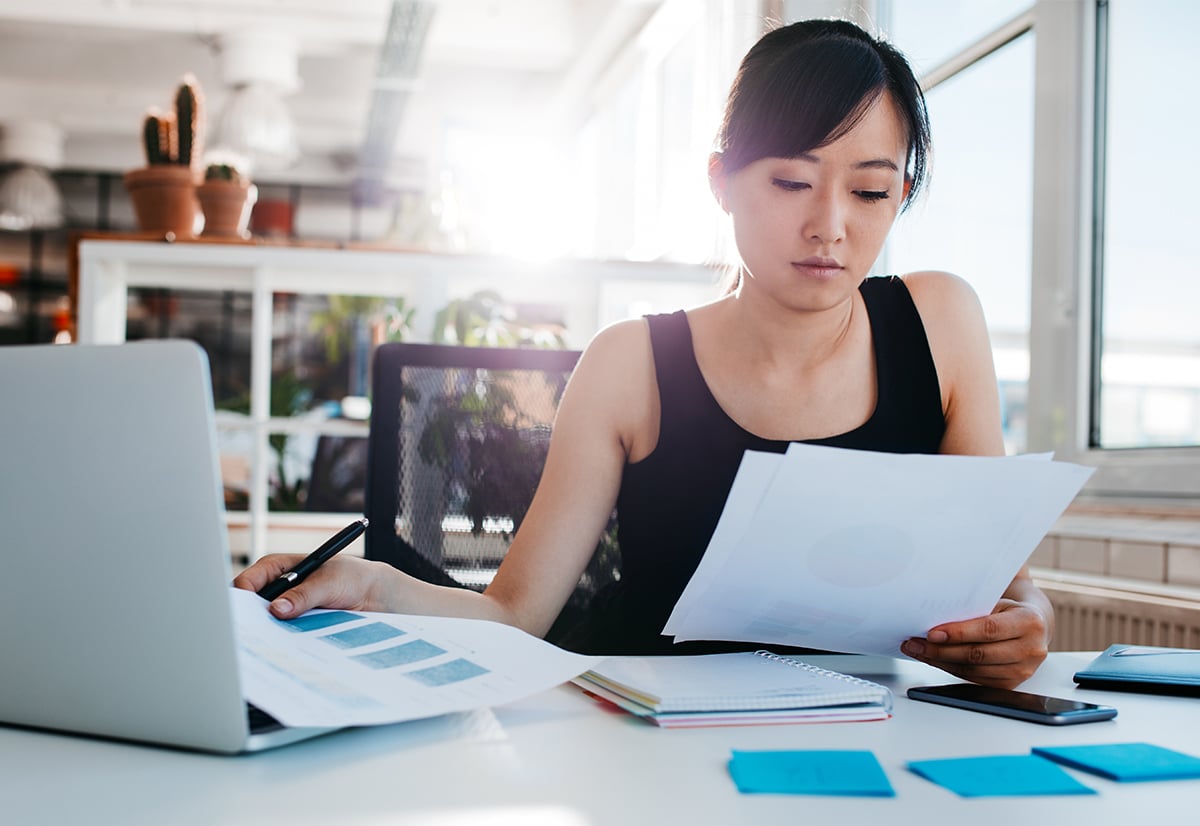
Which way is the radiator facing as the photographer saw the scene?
facing the viewer and to the left of the viewer

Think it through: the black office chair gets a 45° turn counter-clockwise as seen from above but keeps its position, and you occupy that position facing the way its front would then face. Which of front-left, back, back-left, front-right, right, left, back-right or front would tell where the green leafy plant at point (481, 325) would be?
left

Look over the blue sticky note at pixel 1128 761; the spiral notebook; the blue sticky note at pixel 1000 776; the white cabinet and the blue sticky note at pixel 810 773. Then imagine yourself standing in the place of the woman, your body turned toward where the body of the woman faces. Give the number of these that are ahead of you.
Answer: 4

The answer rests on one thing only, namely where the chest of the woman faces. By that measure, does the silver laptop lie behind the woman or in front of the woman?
in front

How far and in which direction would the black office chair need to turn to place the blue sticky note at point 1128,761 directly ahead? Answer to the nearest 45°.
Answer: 0° — it already faces it

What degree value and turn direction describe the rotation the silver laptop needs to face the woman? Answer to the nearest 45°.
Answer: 0° — it already faces them

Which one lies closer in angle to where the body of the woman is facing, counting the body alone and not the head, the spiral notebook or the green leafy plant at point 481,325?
the spiral notebook

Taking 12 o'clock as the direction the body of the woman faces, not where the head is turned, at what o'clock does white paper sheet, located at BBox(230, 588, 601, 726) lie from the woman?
The white paper sheet is roughly at 1 o'clock from the woman.

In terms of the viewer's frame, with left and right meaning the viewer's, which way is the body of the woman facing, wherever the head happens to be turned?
facing the viewer

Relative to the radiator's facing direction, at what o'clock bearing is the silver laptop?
The silver laptop is roughly at 11 o'clock from the radiator.

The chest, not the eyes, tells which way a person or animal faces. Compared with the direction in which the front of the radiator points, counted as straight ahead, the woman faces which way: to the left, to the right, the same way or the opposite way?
to the left

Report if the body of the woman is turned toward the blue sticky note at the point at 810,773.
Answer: yes

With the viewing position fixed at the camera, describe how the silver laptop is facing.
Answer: facing away from the viewer and to the right of the viewer

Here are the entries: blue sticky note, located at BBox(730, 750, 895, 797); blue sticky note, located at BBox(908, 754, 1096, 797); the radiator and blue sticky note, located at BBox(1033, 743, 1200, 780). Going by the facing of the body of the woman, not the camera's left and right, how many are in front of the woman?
3

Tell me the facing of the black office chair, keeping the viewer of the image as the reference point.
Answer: facing the viewer and to the right of the viewer
